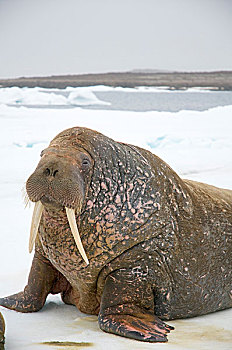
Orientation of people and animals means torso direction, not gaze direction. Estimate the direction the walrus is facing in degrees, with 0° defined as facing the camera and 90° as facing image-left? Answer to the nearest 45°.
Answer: approximately 45°
